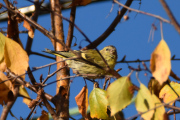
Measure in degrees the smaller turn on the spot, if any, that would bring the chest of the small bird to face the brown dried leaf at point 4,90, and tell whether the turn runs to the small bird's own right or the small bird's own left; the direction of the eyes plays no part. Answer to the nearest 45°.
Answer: approximately 135° to the small bird's own right

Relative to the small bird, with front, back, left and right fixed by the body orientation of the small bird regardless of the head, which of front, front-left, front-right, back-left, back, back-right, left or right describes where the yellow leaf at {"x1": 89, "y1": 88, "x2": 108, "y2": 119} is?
right

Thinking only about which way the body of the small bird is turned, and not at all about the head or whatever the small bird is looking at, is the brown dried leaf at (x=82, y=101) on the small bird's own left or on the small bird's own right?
on the small bird's own right

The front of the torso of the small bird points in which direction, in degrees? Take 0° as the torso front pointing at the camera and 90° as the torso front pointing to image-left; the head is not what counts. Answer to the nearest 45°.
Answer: approximately 270°

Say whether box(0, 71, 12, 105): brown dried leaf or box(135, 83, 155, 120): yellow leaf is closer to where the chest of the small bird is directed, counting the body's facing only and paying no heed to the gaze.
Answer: the yellow leaf
